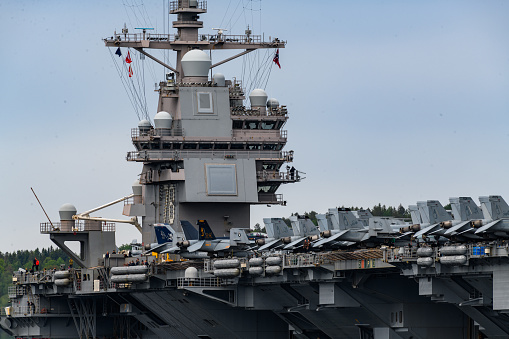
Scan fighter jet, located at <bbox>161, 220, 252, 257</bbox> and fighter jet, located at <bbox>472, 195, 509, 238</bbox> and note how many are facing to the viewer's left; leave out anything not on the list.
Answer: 0

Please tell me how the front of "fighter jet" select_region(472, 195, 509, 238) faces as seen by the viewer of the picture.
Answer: facing away from the viewer and to the right of the viewer

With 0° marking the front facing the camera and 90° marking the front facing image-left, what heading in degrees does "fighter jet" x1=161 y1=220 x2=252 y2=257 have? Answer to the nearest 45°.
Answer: approximately 225°

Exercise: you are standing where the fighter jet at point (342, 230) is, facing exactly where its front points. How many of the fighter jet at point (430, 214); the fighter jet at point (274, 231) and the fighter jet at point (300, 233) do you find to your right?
1

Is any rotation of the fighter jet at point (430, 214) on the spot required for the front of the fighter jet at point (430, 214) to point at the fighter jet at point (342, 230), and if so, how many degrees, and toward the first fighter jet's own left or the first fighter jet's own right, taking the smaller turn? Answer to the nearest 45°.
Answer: approximately 90° to the first fighter jet's own left
